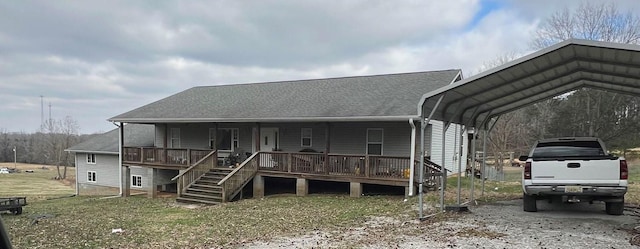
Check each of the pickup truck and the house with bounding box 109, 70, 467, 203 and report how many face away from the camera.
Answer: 1

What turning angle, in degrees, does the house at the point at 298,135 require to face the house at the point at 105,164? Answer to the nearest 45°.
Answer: approximately 90° to its right

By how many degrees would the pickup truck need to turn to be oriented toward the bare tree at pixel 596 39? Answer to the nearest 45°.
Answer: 0° — it already faces it

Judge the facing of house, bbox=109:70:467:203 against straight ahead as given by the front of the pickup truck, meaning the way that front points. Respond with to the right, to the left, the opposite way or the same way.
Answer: the opposite way

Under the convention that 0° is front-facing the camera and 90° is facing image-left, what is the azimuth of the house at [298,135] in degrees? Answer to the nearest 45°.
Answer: approximately 45°

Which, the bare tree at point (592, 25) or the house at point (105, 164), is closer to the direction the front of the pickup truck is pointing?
the bare tree

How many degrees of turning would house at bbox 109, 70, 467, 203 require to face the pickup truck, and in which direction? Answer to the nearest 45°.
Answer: approximately 90° to its left

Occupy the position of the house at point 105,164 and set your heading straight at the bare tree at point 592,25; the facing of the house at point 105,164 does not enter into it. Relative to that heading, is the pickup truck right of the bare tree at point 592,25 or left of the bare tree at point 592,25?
right

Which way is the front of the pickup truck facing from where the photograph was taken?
facing away from the viewer
